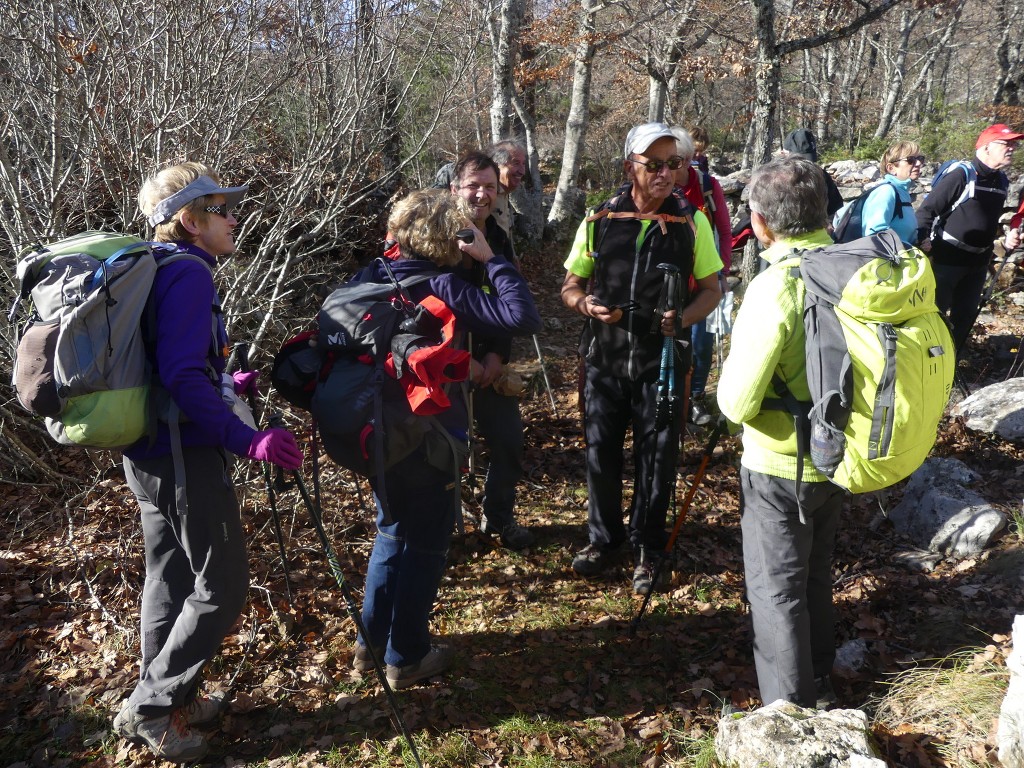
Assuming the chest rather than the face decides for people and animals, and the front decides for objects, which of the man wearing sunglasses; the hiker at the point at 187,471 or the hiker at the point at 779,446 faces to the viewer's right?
the hiker at the point at 187,471

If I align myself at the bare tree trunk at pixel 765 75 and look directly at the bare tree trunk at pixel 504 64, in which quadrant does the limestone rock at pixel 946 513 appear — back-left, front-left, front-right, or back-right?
back-left

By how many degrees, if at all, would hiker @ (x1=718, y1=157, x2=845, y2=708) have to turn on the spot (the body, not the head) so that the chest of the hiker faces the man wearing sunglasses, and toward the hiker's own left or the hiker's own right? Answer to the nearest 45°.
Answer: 0° — they already face them

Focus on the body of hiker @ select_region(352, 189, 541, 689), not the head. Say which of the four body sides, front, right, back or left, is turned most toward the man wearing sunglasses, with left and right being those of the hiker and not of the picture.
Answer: front

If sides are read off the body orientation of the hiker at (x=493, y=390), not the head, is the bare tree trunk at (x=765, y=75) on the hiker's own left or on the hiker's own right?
on the hiker's own left

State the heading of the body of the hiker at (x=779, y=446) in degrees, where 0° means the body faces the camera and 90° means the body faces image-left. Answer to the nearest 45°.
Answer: approximately 135°

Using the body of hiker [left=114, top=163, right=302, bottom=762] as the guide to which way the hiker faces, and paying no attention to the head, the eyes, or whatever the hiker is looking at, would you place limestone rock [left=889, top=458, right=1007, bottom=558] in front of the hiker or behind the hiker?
in front

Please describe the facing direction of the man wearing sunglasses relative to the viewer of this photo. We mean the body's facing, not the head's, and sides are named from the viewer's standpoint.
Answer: facing the viewer

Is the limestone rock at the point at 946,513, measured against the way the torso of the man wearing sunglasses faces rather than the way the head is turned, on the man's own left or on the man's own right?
on the man's own left

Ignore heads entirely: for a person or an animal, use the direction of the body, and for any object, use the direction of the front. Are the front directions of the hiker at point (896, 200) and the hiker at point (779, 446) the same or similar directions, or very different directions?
very different directions

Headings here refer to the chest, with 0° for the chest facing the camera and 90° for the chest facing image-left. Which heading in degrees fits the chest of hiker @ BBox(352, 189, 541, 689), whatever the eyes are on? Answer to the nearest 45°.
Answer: approximately 225°
